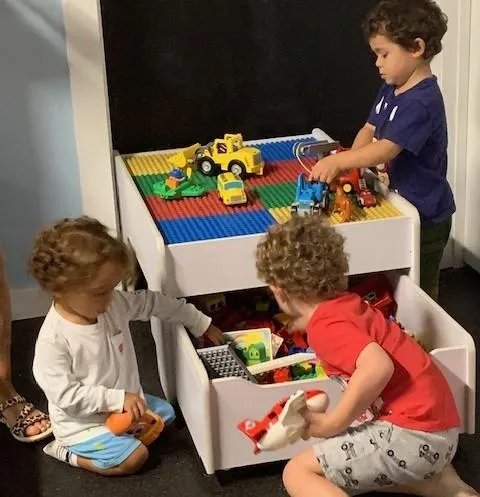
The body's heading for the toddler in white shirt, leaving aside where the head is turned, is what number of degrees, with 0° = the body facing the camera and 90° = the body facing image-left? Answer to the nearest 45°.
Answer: approximately 315°

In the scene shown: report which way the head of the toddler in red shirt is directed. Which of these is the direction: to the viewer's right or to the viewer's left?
to the viewer's left

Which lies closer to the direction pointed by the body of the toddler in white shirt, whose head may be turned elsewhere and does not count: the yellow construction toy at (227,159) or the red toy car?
the red toy car

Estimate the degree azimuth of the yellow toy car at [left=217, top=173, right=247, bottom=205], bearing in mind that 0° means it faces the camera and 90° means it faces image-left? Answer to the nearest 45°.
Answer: approximately 315°

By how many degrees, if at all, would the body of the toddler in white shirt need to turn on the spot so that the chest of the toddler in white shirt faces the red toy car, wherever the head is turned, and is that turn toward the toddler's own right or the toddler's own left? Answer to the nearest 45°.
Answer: approximately 45° to the toddler's own left
